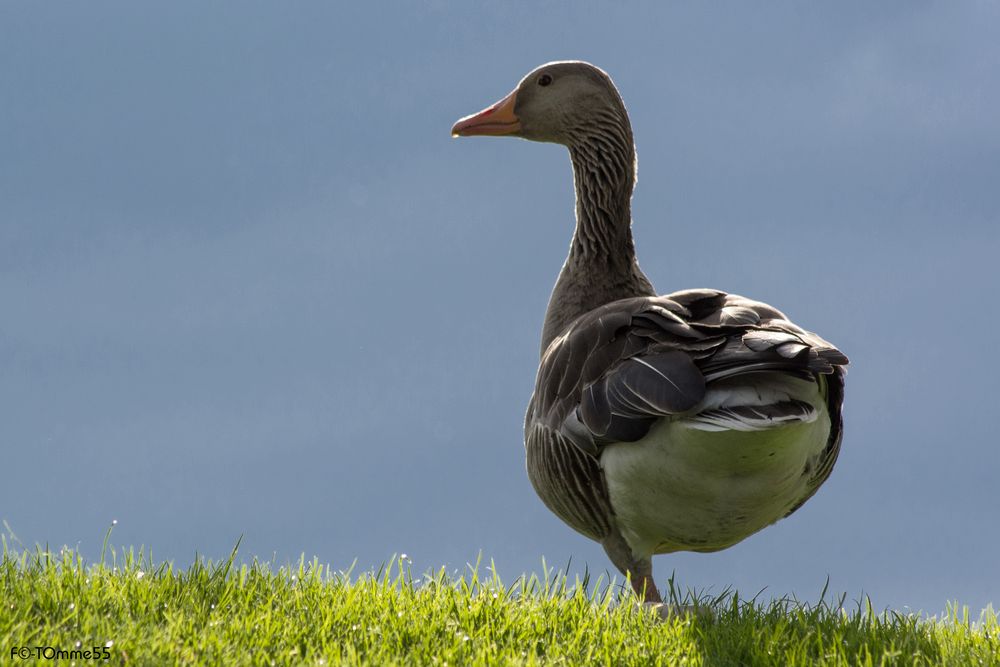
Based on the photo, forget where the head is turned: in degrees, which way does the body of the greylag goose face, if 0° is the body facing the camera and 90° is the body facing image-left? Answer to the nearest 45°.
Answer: approximately 135°
